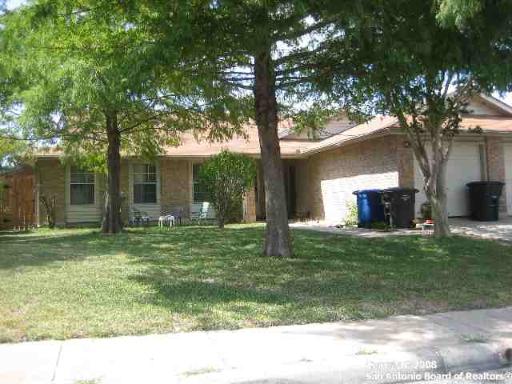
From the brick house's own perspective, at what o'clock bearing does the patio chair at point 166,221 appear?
The patio chair is roughly at 3 o'clock from the brick house.

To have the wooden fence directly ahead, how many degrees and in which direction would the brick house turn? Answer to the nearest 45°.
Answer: approximately 90° to its right

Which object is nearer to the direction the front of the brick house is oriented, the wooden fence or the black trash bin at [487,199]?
the black trash bin

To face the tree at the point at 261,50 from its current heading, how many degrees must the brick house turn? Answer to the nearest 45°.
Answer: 0° — it already faces it

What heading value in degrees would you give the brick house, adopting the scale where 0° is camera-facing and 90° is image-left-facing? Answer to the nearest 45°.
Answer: approximately 0°

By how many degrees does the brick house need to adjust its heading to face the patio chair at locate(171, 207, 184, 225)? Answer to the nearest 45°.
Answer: approximately 90° to its right

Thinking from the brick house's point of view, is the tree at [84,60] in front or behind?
in front
